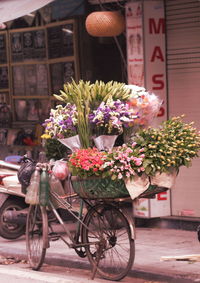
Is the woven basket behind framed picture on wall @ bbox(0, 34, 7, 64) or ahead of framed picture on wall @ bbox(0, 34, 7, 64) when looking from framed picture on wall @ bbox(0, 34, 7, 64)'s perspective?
ahead

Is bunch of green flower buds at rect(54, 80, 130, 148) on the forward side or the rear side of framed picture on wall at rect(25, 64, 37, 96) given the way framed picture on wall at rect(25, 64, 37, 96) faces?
on the forward side

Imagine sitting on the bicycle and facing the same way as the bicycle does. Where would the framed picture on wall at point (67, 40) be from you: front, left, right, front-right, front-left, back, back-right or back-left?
front-right

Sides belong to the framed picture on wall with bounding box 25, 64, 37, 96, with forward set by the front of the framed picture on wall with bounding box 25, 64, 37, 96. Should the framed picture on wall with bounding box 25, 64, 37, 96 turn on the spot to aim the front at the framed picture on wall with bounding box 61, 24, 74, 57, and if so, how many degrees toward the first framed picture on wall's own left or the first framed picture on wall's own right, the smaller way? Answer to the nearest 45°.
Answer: approximately 45° to the first framed picture on wall's own left

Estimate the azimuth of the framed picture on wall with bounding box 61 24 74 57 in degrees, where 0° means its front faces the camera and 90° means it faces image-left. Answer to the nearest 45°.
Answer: approximately 0°

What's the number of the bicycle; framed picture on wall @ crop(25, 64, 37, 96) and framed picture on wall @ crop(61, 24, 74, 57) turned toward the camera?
2

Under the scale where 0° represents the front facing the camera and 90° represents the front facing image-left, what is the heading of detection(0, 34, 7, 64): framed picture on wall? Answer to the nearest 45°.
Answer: approximately 0°

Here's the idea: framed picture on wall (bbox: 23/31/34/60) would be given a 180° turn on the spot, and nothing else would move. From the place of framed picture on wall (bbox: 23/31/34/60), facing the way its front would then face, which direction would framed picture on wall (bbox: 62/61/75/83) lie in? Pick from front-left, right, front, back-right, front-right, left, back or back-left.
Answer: back-right

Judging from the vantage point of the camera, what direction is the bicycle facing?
facing away from the viewer and to the left of the viewer

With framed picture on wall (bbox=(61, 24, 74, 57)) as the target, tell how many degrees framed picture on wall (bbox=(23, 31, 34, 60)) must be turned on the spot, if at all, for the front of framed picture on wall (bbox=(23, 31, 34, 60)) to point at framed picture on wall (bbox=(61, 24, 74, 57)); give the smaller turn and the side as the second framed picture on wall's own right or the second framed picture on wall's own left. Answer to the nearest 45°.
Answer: approximately 45° to the second framed picture on wall's own left
